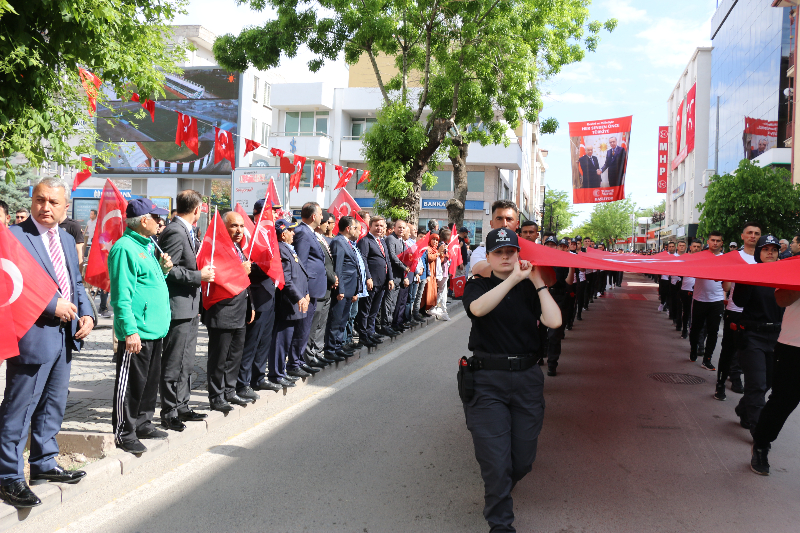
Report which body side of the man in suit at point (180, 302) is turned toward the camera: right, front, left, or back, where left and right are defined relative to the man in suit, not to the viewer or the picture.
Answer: right

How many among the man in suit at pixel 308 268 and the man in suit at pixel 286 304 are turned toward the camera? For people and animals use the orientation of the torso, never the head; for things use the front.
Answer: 0

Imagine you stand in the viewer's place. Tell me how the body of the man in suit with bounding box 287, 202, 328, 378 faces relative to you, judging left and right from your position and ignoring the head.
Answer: facing to the right of the viewer

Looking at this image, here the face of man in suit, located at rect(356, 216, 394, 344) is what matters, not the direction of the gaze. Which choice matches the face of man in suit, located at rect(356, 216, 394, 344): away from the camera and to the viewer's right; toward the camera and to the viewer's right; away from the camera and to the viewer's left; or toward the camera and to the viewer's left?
toward the camera and to the viewer's right

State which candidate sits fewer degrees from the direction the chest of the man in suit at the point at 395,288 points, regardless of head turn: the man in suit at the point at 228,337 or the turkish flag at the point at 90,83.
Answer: the man in suit

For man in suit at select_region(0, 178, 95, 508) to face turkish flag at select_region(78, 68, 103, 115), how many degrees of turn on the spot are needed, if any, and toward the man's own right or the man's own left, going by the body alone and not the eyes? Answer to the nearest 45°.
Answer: approximately 135° to the man's own left

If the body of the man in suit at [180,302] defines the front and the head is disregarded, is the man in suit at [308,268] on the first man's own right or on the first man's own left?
on the first man's own left

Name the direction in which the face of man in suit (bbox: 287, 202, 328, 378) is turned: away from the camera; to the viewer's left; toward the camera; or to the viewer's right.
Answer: to the viewer's right

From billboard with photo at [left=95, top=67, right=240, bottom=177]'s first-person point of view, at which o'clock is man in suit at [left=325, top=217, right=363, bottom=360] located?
The man in suit is roughly at 12 o'clock from the billboard with photo.

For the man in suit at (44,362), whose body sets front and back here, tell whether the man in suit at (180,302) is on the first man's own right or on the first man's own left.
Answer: on the first man's own left

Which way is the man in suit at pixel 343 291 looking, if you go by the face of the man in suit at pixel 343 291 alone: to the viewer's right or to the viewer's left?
to the viewer's right

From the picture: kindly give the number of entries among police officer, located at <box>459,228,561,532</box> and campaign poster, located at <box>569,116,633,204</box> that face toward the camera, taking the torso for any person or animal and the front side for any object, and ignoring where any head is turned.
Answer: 2

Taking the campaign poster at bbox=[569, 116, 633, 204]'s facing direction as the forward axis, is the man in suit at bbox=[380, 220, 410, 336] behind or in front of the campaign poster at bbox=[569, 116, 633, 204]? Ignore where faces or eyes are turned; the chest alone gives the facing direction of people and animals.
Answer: in front

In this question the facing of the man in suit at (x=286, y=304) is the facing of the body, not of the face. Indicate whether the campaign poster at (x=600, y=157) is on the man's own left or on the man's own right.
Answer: on the man's own left
